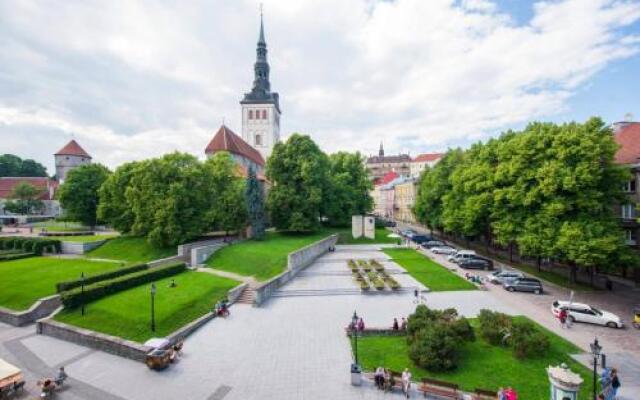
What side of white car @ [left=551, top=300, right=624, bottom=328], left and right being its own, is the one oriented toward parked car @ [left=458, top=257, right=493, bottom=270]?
back

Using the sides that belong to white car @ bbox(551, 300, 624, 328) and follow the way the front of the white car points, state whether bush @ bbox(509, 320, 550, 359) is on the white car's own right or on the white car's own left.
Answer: on the white car's own right

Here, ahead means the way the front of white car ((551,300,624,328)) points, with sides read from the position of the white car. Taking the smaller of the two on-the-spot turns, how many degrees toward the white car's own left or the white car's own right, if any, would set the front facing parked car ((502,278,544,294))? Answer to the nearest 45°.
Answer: approximately 180°

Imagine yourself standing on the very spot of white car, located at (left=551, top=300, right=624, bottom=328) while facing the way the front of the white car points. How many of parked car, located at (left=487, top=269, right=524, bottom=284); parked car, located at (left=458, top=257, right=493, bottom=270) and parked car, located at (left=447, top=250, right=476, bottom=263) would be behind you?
3

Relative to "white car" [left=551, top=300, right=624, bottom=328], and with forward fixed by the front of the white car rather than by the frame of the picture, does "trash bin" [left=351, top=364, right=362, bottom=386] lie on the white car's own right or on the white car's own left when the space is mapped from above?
on the white car's own right

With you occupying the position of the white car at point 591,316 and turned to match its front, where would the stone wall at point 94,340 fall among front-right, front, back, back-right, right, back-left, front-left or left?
right

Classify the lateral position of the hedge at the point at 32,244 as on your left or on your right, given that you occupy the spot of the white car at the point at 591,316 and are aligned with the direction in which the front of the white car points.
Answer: on your right

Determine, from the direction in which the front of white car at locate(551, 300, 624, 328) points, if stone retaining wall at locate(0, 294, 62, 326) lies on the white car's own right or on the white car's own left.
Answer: on the white car's own right

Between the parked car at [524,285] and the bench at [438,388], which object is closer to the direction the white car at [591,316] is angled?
the bench

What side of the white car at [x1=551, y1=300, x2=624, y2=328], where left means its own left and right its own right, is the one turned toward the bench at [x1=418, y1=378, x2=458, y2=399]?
right

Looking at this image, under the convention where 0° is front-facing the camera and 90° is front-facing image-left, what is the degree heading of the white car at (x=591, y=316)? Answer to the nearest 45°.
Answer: approximately 315°
